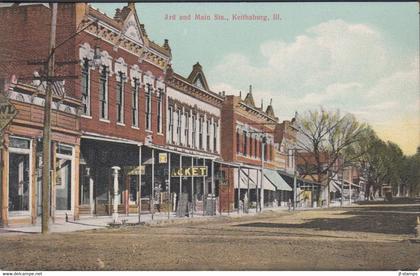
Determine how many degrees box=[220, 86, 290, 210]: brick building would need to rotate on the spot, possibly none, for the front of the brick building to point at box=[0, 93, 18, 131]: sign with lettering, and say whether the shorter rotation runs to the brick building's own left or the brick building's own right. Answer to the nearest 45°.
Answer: approximately 45° to the brick building's own right

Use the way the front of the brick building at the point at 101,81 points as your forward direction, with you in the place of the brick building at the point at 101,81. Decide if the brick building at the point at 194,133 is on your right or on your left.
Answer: on your left

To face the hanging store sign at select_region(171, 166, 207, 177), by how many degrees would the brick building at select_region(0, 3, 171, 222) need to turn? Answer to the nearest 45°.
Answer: approximately 90° to its left

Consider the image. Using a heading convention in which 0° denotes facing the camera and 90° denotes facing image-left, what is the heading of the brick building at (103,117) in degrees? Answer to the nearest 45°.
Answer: approximately 315°

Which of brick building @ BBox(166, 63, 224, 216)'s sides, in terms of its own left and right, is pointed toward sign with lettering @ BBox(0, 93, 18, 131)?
right

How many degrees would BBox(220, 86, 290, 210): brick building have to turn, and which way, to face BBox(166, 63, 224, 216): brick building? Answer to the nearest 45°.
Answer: approximately 45° to its right
